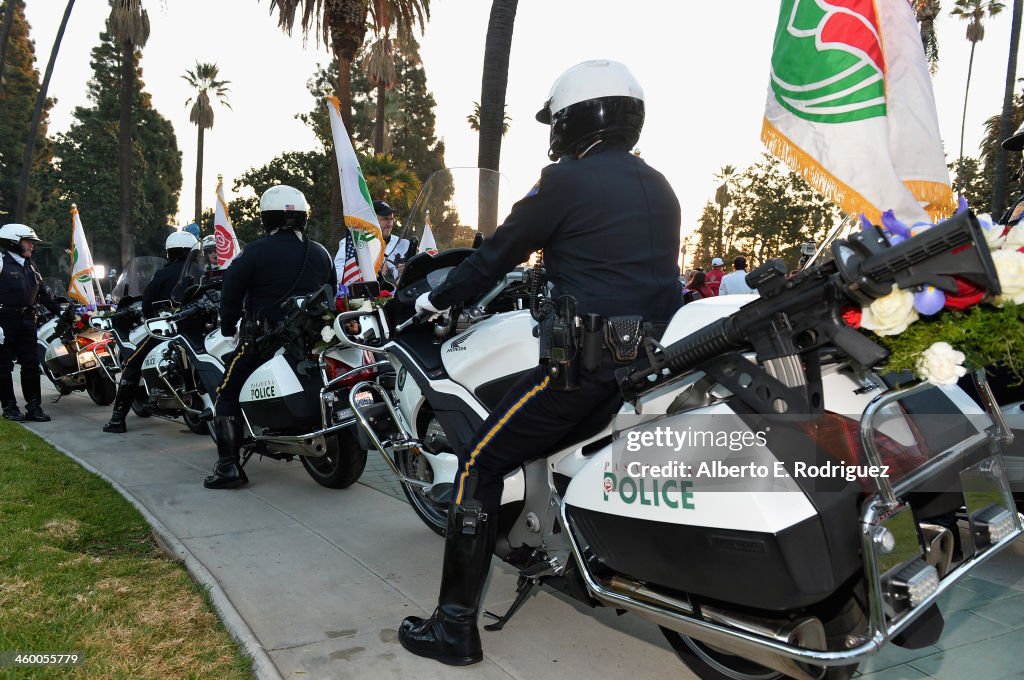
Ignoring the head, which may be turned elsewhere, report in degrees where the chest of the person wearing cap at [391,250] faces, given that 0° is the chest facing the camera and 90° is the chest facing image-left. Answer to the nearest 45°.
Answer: approximately 0°

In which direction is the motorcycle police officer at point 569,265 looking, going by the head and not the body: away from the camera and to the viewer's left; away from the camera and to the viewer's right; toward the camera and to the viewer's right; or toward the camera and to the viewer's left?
away from the camera and to the viewer's left

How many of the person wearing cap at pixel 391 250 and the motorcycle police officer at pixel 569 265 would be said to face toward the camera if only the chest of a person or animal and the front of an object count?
1

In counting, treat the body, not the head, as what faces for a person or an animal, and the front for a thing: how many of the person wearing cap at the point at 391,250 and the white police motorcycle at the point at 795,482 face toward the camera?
1

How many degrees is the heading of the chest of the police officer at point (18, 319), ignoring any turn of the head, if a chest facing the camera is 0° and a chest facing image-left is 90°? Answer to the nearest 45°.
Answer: approximately 315°

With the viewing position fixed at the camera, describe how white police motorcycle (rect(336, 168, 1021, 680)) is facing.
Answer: facing away from the viewer and to the left of the viewer

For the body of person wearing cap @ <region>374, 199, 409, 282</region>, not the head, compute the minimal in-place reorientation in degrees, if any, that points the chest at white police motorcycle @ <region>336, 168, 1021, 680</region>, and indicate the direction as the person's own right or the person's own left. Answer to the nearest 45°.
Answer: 0° — they already face it

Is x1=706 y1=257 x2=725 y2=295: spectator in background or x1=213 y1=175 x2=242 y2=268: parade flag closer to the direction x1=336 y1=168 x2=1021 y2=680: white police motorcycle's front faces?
the parade flag

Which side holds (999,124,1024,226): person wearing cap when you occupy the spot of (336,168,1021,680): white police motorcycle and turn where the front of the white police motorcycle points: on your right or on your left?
on your right

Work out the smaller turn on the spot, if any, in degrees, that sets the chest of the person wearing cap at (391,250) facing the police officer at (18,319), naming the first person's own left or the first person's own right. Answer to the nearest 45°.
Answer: approximately 135° to the first person's own right
